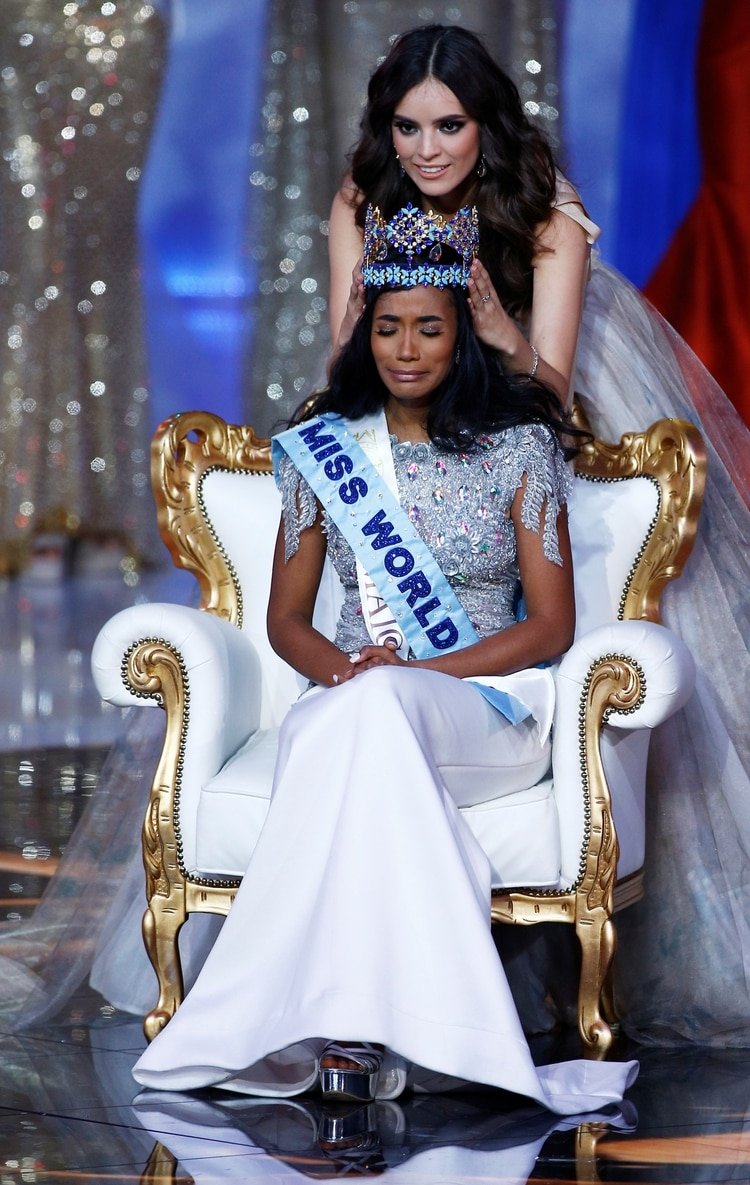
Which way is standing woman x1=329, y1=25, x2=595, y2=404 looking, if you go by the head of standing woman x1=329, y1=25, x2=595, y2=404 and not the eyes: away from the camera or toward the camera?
toward the camera

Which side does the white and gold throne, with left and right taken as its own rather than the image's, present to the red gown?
back

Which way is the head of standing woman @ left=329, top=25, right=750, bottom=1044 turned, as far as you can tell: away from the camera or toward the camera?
toward the camera

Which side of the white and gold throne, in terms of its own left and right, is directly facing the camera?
front
